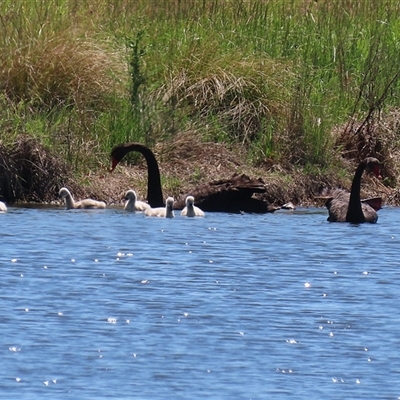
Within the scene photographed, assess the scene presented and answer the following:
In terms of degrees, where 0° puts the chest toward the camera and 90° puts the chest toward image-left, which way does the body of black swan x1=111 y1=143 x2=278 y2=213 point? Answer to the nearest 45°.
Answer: approximately 90°

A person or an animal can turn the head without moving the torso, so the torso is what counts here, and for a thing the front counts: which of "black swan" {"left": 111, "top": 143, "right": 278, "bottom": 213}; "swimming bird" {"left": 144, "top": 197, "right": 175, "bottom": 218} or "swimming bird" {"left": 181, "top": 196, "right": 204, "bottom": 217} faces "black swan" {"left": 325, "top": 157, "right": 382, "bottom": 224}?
"swimming bird" {"left": 144, "top": 197, "right": 175, "bottom": 218}

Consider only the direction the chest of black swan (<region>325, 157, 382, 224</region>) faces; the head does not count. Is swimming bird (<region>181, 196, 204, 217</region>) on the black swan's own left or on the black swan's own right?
on the black swan's own right

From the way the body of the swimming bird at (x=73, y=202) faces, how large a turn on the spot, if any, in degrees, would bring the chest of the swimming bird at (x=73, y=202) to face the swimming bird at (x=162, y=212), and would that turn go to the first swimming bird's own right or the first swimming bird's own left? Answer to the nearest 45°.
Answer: approximately 180°

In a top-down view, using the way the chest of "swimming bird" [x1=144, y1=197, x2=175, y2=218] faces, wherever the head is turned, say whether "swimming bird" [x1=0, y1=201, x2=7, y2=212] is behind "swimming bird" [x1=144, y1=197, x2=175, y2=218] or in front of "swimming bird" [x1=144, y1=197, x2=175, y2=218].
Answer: behind

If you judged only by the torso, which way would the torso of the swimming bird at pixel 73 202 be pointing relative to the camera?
to the viewer's left

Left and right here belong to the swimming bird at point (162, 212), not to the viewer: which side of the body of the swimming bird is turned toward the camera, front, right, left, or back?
right

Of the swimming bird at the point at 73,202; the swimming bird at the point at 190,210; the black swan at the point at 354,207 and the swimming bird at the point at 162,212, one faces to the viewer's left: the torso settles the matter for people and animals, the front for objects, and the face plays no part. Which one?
the swimming bird at the point at 73,202

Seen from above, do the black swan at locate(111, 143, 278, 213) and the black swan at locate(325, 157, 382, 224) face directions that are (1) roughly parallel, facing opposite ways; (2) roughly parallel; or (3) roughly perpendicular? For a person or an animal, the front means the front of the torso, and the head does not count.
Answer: roughly perpendicular

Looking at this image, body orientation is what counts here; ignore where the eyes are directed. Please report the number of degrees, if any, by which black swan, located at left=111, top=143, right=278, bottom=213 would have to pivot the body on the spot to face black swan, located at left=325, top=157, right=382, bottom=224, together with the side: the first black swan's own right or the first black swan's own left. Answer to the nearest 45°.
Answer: approximately 180°

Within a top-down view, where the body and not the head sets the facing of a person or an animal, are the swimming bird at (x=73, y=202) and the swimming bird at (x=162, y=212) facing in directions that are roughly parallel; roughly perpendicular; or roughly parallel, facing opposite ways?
roughly parallel, facing opposite ways

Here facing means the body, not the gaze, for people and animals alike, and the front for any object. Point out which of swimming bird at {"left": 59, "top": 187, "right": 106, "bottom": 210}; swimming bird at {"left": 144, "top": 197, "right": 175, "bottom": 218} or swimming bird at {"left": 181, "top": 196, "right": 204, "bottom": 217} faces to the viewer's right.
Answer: swimming bird at {"left": 144, "top": 197, "right": 175, "bottom": 218}

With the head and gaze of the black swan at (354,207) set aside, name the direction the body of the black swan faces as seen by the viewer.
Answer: toward the camera
